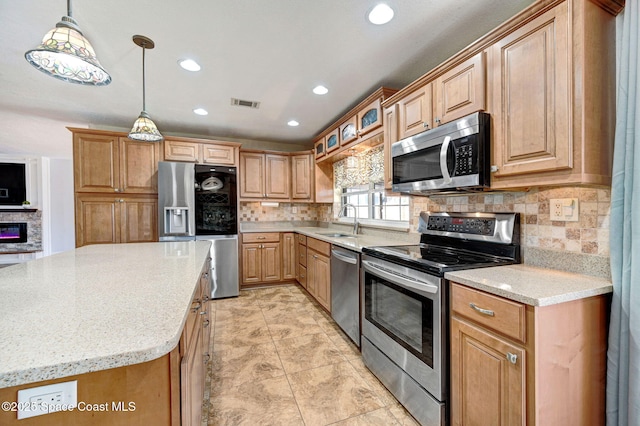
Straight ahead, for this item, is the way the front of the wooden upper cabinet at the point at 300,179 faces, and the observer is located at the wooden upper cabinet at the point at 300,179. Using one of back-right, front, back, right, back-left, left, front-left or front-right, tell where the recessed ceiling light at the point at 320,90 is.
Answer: front

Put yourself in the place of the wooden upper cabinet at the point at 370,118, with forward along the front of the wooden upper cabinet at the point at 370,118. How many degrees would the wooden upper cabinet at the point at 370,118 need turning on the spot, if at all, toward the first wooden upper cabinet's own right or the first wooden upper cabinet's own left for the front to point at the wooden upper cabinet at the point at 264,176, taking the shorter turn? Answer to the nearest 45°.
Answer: approximately 90° to the first wooden upper cabinet's own right

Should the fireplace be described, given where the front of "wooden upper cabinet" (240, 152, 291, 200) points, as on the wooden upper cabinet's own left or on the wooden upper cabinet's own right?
on the wooden upper cabinet's own right

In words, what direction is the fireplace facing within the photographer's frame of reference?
facing the viewer

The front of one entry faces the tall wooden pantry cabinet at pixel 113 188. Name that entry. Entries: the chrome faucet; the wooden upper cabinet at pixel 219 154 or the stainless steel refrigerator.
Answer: the chrome faucet

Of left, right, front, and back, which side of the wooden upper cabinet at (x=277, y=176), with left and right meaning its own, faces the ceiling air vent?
front

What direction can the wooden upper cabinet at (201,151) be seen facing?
toward the camera

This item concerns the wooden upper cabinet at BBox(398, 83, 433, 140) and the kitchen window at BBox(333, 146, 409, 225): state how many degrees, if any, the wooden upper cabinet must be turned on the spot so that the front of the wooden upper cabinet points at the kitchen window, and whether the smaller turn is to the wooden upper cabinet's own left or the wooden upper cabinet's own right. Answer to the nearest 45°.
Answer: approximately 90° to the wooden upper cabinet's own right

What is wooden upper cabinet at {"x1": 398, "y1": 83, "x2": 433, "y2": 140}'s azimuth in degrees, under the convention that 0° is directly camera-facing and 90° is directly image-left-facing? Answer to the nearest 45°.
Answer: approximately 45°

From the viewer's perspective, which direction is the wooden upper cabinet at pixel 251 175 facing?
toward the camera

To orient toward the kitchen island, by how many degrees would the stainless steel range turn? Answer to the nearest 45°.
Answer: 0° — it already faces it

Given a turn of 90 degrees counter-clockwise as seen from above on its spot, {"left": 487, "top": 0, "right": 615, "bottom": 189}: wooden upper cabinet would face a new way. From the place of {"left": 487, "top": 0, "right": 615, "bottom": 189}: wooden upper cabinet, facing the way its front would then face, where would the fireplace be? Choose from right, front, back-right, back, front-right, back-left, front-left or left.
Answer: back-right
